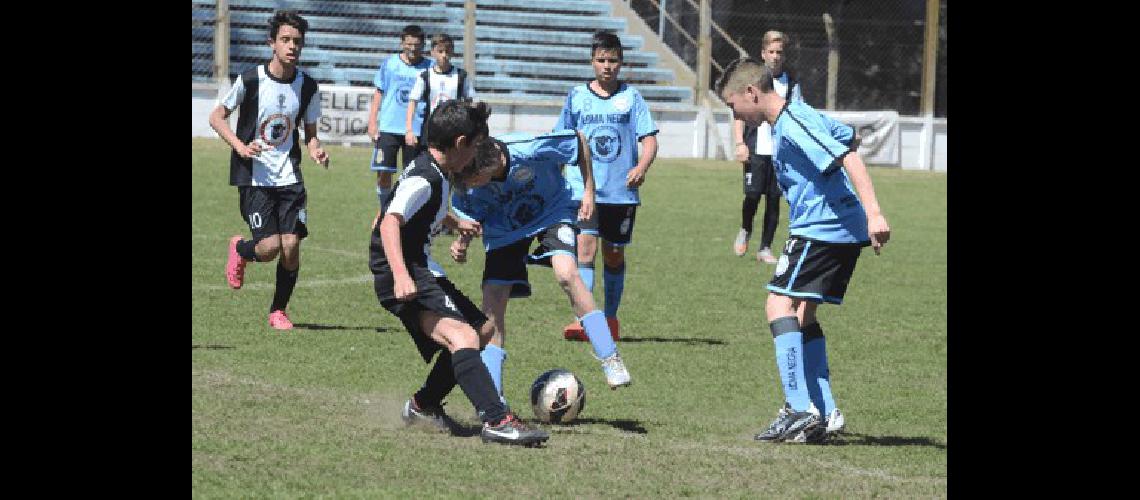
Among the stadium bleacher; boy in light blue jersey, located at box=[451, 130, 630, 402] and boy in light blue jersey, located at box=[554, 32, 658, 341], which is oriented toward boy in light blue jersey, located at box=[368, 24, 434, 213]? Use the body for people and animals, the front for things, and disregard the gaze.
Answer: the stadium bleacher

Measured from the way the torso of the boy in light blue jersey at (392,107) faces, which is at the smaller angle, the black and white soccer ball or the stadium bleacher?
the black and white soccer ball

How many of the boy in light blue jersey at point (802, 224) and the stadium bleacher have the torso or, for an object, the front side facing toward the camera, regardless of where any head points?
1

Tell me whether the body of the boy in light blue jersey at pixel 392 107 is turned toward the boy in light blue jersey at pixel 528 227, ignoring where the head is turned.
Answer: yes

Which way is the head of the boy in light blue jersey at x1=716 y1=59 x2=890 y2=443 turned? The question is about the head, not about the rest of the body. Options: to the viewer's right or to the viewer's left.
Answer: to the viewer's left

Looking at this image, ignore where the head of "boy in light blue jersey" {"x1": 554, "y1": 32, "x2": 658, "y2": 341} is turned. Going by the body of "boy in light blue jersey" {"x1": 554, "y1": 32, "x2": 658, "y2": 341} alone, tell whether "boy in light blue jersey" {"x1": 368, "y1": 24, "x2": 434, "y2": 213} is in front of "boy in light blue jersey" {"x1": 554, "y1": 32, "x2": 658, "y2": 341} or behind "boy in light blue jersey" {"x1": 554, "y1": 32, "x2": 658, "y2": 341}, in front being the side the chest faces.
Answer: behind

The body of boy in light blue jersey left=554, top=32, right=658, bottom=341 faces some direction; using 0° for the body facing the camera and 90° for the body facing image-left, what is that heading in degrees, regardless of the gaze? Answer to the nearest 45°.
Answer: approximately 0°

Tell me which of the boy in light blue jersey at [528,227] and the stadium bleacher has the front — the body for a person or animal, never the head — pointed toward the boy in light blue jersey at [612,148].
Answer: the stadium bleacher

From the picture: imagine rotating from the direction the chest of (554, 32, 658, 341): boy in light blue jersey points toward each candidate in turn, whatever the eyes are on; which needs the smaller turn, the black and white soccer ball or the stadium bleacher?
the black and white soccer ball

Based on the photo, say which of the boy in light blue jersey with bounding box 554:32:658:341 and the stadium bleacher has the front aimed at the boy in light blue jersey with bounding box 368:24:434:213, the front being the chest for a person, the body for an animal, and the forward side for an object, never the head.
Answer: the stadium bleacher
